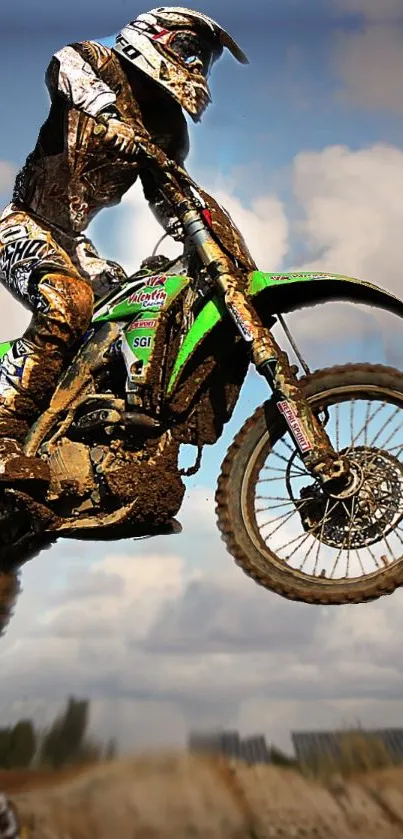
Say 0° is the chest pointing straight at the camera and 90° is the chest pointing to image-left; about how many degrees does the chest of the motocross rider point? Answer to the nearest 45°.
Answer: approximately 270°

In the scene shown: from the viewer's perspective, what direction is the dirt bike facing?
to the viewer's right

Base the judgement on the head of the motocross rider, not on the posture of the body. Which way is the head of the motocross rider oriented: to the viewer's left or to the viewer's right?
to the viewer's right
